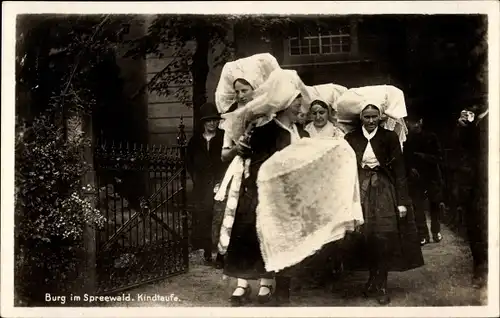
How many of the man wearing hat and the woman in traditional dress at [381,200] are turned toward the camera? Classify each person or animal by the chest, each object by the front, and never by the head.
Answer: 2

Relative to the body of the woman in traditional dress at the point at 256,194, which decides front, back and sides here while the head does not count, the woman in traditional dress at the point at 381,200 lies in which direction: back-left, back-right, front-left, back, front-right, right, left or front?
front-left

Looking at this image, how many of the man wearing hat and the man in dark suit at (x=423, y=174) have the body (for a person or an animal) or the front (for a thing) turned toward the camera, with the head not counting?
2

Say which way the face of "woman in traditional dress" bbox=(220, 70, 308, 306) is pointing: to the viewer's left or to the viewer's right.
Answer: to the viewer's right

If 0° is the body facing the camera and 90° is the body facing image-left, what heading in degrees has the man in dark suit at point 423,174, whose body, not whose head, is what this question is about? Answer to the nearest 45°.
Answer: approximately 0°
